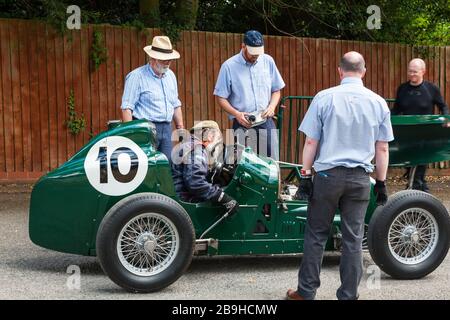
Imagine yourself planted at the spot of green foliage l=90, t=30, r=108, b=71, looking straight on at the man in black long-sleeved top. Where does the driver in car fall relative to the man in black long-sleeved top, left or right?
right

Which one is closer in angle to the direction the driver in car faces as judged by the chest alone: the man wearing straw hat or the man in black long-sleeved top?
the man in black long-sleeved top

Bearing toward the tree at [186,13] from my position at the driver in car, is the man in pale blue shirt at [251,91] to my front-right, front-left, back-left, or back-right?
front-right

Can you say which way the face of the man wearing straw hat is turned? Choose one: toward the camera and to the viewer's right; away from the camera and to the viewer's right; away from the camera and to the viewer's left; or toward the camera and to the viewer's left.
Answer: toward the camera and to the viewer's right

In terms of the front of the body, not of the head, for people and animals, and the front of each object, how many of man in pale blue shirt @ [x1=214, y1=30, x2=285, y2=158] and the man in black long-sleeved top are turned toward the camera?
2

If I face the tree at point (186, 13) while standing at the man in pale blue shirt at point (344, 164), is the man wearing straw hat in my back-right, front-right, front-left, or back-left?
front-left

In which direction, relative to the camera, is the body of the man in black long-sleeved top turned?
toward the camera

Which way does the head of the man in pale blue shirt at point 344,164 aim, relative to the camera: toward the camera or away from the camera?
away from the camera

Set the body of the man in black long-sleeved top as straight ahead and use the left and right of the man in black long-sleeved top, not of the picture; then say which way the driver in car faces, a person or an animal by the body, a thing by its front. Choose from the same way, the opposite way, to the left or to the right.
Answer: to the left

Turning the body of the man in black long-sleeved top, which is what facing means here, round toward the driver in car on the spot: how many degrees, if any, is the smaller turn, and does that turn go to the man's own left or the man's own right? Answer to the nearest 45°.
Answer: approximately 45° to the man's own right

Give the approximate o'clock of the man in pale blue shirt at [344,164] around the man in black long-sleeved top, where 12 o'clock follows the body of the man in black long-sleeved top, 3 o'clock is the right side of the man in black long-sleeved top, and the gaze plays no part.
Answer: The man in pale blue shirt is roughly at 12 o'clock from the man in black long-sleeved top.

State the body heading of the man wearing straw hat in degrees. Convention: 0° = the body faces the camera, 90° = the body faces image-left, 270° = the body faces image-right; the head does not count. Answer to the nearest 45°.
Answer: approximately 315°

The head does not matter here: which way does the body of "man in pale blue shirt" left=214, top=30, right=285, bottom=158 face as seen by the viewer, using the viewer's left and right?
facing the viewer

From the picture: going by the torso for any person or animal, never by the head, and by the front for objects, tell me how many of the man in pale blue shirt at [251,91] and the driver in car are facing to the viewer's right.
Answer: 1
